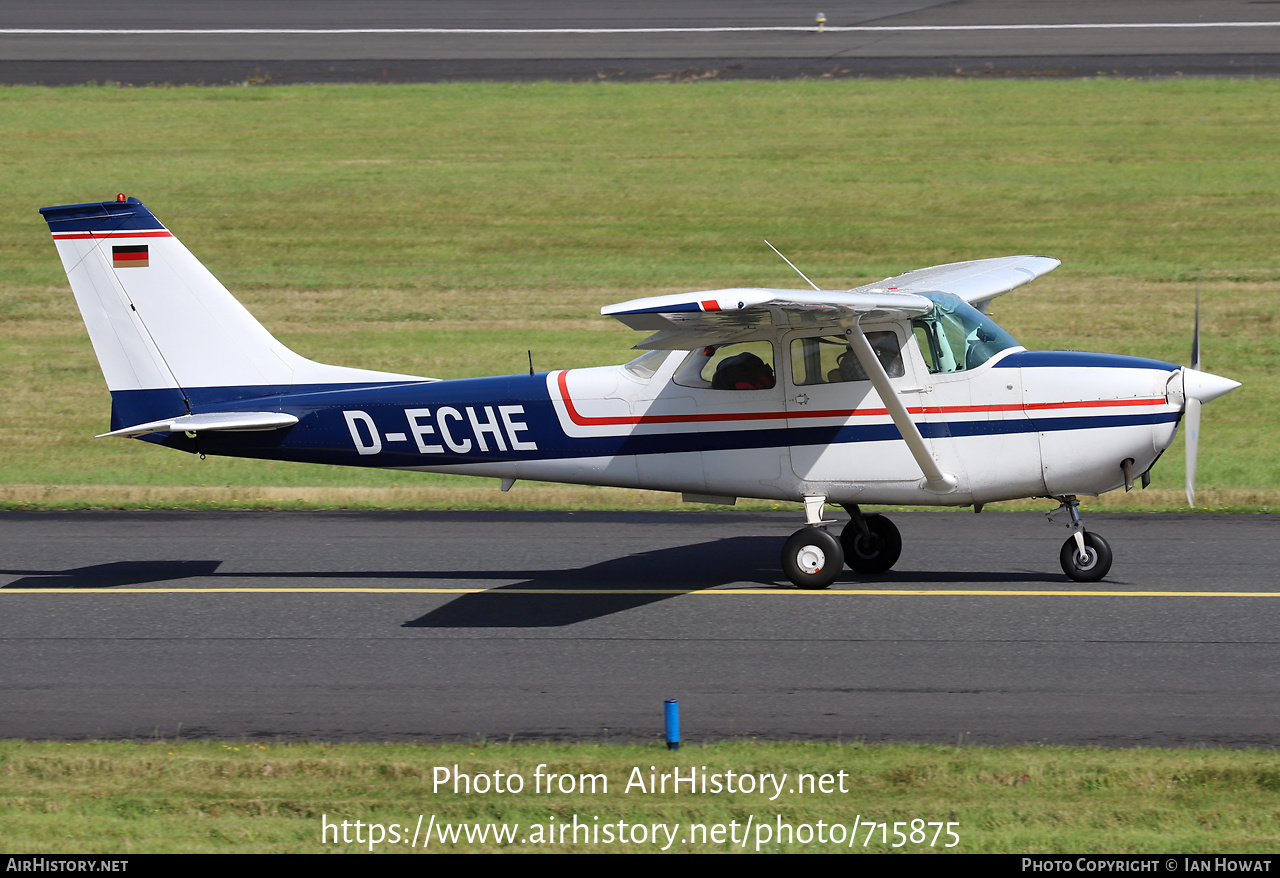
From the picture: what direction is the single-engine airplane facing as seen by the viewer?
to the viewer's right
